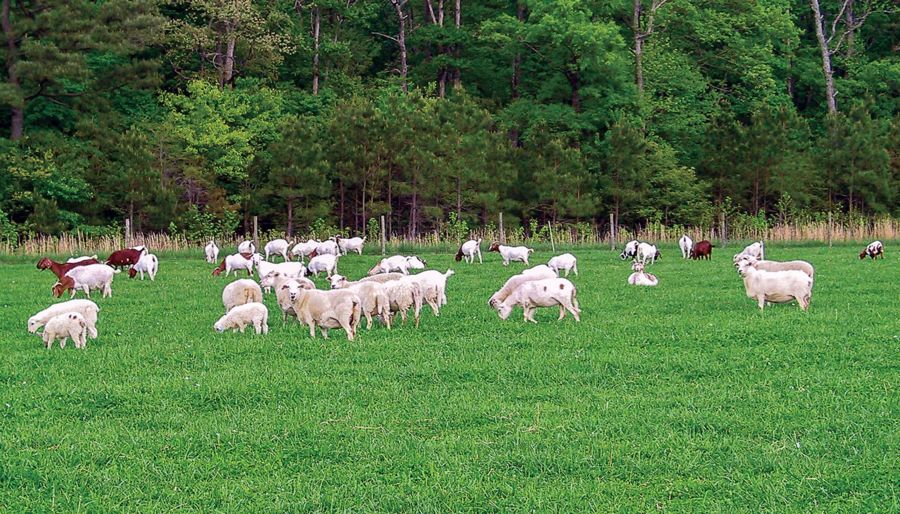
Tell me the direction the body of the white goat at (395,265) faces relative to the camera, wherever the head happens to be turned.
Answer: to the viewer's left

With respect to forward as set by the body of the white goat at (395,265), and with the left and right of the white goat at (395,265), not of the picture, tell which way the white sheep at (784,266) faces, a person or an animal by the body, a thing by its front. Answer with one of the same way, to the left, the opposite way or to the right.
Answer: the same way

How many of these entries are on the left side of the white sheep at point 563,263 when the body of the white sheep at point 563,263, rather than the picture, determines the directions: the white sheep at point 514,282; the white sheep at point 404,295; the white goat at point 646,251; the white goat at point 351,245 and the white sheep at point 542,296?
3

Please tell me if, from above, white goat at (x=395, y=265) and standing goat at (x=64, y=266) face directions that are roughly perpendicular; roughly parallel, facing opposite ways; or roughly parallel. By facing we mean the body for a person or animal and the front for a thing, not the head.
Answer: roughly parallel

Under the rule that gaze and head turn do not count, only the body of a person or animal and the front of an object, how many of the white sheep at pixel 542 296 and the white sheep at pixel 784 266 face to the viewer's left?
2

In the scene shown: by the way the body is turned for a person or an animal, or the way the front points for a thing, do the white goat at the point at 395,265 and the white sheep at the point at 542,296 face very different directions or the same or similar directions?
same or similar directions

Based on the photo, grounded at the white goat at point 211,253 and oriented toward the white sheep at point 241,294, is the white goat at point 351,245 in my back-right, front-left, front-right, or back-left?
back-left

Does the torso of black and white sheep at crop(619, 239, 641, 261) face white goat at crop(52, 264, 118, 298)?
yes

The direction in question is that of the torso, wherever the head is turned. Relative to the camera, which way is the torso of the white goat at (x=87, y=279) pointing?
to the viewer's left

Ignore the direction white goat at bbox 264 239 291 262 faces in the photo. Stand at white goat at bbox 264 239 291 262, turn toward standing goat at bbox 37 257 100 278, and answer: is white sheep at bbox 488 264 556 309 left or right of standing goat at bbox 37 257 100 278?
left

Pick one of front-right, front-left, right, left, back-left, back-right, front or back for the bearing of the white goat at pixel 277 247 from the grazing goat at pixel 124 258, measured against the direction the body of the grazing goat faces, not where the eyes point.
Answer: back-right

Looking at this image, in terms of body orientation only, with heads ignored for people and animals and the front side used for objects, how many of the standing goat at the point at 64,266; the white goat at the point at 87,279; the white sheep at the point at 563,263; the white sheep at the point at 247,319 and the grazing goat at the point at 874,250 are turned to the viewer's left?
5

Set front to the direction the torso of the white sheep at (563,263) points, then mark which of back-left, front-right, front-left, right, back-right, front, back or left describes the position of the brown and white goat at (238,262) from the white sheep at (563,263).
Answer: front

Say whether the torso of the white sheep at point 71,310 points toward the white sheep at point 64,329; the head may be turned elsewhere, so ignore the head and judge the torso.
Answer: no

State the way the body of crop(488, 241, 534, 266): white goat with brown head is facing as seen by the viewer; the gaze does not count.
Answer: to the viewer's left

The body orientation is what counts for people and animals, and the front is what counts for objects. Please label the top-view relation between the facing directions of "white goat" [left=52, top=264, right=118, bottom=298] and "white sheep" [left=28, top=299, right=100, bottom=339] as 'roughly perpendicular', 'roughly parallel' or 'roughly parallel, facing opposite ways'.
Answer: roughly parallel

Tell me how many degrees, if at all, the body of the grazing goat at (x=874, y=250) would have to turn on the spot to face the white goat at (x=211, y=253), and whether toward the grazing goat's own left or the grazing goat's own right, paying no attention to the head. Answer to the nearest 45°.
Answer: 0° — it already faces it

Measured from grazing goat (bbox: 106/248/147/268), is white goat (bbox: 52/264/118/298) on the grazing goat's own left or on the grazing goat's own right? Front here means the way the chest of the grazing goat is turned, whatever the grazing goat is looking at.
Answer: on the grazing goat's own left

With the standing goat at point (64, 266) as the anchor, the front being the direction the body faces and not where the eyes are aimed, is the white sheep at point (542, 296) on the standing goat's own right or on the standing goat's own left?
on the standing goat's own left

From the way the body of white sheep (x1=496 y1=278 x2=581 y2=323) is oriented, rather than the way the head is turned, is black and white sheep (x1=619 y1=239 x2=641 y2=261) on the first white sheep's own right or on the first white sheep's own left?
on the first white sheep's own right

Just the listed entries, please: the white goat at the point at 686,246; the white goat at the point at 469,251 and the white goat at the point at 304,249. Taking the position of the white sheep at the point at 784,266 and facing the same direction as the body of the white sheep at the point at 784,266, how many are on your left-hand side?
0
